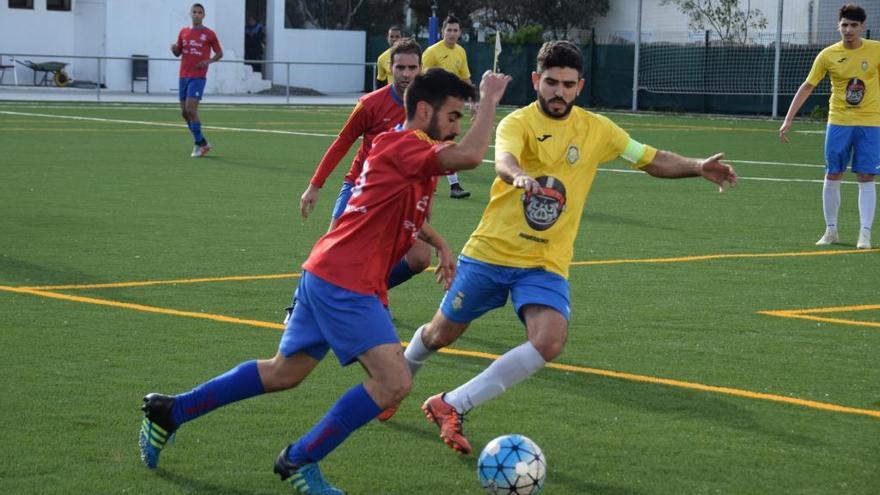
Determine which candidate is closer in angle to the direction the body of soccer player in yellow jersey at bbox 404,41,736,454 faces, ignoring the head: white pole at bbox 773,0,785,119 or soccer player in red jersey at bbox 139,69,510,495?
the soccer player in red jersey

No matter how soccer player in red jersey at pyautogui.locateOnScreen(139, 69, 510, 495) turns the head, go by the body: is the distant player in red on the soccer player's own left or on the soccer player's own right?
on the soccer player's own left

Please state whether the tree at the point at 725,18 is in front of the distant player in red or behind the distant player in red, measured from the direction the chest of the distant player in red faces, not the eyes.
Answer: behind

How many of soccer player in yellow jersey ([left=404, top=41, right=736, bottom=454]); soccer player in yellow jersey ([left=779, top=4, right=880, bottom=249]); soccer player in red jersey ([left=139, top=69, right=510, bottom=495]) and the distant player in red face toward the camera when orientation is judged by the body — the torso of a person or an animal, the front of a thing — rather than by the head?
3

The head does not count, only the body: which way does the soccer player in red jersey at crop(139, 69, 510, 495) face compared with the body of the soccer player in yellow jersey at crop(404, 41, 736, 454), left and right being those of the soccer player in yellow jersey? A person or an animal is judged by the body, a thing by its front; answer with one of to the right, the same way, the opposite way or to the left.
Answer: to the left

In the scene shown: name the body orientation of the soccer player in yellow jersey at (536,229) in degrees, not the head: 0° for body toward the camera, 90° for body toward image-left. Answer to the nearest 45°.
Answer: approximately 0°

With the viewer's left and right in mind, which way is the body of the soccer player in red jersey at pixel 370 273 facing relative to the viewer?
facing to the right of the viewer

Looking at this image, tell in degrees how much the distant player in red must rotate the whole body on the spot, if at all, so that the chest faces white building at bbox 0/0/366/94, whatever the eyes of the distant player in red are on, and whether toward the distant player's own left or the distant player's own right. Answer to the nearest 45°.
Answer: approximately 180°

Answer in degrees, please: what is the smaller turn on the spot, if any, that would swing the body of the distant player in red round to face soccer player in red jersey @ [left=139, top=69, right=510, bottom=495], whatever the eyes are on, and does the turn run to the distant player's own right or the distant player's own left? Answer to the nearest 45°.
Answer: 0° — they already face them

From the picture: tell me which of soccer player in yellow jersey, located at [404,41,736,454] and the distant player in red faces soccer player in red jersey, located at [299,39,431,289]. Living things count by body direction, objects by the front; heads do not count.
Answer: the distant player in red

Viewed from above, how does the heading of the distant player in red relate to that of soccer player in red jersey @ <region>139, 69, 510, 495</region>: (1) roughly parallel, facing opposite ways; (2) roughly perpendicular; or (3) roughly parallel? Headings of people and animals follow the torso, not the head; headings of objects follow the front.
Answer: roughly perpendicular

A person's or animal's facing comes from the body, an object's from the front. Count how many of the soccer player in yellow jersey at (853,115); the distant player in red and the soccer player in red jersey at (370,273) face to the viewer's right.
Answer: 1

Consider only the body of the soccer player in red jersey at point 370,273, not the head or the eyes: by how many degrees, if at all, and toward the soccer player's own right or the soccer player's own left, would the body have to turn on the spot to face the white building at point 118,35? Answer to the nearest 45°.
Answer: approximately 90° to the soccer player's own left
